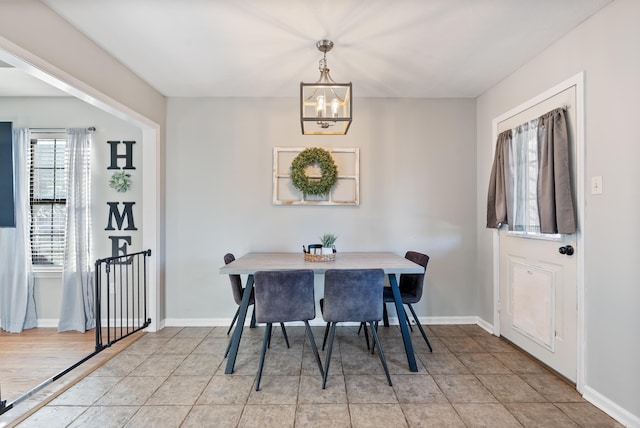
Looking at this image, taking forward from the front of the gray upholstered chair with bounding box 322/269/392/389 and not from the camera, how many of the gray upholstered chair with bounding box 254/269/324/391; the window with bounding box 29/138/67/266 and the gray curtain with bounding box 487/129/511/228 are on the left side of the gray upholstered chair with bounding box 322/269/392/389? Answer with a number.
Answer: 2

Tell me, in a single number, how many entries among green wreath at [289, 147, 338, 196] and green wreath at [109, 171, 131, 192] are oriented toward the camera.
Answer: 2

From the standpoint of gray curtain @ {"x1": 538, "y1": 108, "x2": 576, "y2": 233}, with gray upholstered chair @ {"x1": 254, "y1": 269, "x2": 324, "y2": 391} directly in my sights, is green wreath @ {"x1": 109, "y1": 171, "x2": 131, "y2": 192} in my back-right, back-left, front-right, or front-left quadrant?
front-right

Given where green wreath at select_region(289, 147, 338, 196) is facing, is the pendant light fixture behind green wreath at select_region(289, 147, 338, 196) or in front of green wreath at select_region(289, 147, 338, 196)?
in front

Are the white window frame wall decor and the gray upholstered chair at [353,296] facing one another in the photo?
yes

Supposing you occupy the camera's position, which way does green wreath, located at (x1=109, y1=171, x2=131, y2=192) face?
facing the viewer

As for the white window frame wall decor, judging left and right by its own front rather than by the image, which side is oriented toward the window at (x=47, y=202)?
right

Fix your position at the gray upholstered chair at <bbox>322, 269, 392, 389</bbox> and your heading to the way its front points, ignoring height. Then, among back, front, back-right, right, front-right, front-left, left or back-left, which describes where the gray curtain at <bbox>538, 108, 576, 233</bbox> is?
right

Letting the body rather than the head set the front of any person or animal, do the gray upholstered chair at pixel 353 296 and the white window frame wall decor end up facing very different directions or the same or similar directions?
very different directions

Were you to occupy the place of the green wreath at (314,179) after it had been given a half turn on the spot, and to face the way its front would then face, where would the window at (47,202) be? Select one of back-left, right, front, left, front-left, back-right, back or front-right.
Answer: left

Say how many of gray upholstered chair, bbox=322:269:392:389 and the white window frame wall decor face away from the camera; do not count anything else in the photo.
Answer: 1

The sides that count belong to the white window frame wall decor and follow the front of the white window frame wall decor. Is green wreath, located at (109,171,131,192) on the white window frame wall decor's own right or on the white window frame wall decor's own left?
on the white window frame wall decor's own right

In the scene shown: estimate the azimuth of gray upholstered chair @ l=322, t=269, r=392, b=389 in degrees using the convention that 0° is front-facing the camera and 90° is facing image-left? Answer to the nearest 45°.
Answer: approximately 180°

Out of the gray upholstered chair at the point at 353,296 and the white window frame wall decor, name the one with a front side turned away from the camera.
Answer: the gray upholstered chair
